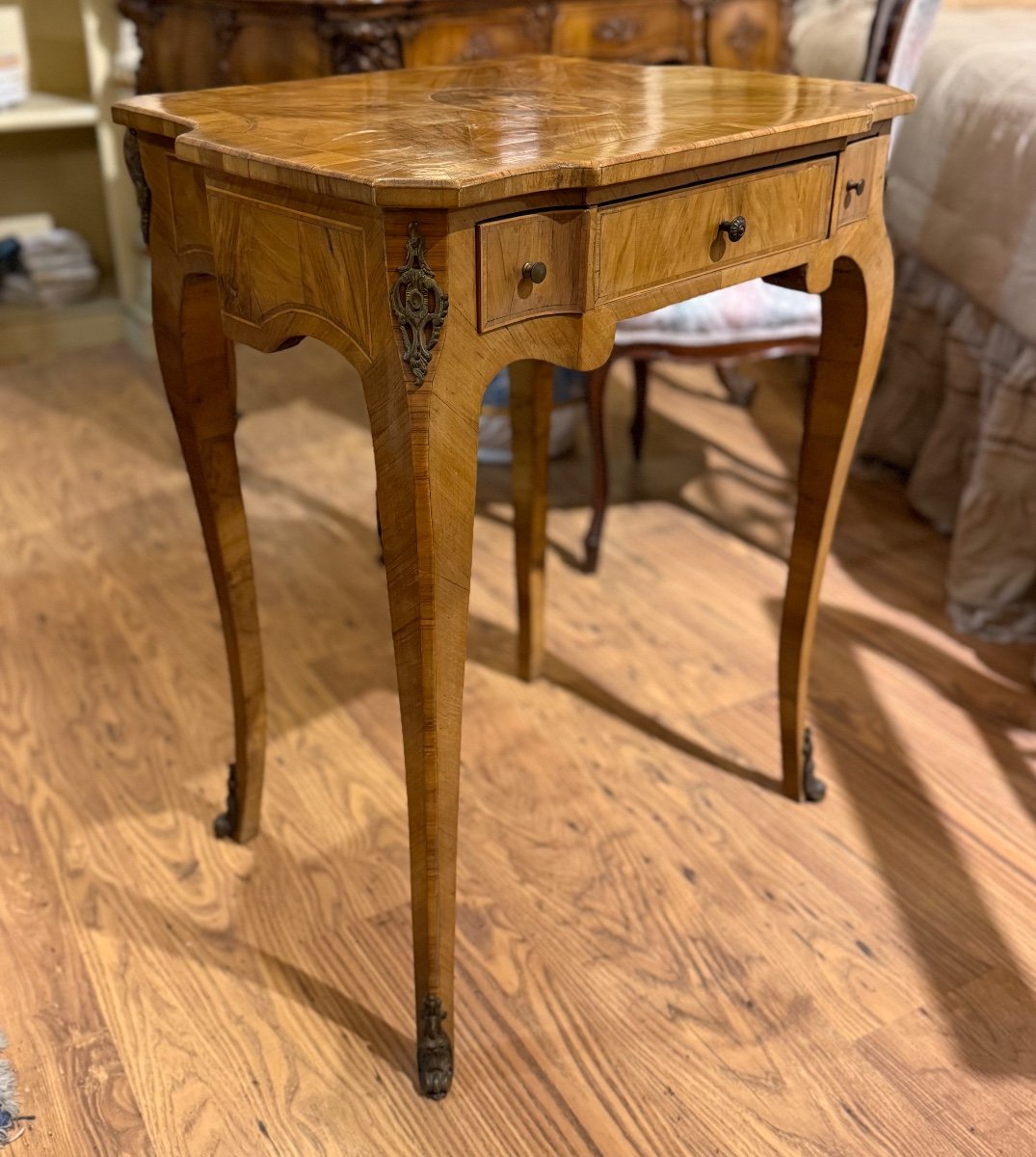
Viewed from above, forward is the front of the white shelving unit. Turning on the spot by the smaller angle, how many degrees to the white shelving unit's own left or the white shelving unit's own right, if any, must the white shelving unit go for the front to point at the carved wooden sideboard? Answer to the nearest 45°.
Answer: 0° — it already faces it

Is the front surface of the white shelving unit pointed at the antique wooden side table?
yes

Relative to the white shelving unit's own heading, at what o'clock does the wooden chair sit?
The wooden chair is roughly at 11 o'clock from the white shelving unit.

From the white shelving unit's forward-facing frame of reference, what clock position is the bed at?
The bed is roughly at 11 o'clock from the white shelving unit.

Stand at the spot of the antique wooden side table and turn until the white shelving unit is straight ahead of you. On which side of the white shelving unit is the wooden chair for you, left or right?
right
